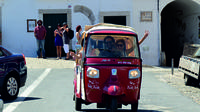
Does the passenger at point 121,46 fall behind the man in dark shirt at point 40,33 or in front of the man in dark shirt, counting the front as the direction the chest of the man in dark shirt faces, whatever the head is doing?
in front

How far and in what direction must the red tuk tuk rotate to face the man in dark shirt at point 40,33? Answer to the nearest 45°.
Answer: approximately 180°

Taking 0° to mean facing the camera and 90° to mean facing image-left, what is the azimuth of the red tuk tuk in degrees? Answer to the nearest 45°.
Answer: approximately 0°

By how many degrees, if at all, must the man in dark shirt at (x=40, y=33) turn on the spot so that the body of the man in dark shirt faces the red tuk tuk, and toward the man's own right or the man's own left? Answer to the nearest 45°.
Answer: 0° — they already face it

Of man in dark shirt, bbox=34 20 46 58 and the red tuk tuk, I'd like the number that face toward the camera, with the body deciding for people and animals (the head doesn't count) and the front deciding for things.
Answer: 2

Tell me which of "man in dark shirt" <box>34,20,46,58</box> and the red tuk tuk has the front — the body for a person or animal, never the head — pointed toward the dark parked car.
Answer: the man in dark shirt

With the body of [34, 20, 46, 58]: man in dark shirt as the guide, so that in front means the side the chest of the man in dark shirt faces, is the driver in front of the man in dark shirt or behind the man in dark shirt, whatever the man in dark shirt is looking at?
in front

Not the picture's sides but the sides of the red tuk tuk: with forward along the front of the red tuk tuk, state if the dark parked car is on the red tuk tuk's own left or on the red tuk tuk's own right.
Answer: on the red tuk tuk's own right
